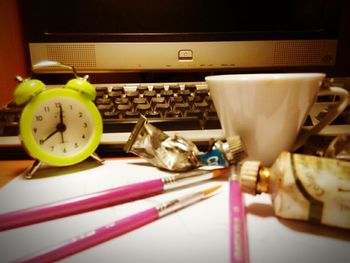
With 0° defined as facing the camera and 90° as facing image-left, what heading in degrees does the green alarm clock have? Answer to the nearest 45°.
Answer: approximately 0°
